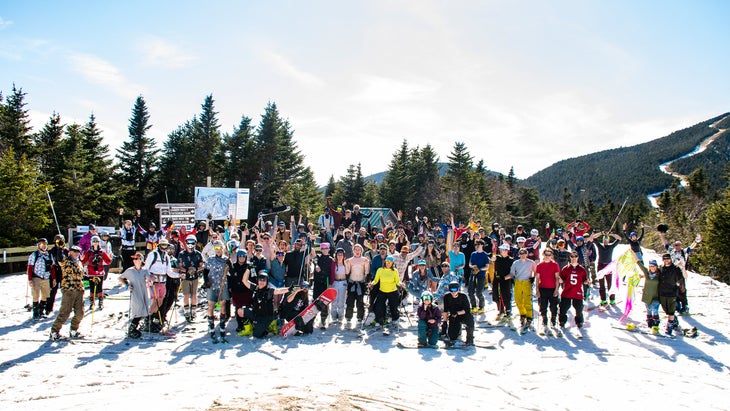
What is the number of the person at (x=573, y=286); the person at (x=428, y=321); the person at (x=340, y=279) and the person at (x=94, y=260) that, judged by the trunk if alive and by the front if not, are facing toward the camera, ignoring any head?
4

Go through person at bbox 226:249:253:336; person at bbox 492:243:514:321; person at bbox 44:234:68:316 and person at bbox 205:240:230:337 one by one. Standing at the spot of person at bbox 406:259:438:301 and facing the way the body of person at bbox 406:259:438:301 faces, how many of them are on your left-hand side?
1

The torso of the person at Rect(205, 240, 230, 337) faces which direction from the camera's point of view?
toward the camera

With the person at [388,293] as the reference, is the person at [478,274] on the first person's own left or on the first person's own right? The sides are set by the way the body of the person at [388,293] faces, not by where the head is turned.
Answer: on the first person's own left

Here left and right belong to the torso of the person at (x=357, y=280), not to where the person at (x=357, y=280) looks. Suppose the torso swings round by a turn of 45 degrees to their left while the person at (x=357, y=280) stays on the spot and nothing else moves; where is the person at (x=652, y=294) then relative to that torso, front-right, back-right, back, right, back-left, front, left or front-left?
front-left

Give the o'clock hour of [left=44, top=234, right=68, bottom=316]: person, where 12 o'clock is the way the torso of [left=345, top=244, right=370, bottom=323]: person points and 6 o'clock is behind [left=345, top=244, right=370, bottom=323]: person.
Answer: [left=44, top=234, right=68, bottom=316]: person is roughly at 3 o'clock from [left=345, top=244, right=370, bottom=323]: person.

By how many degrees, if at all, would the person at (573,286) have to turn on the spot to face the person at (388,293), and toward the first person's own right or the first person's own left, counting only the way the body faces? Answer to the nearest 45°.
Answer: approximately 90° to the first person's own right

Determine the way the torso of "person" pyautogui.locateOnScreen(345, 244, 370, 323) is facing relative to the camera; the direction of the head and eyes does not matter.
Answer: toward the camera

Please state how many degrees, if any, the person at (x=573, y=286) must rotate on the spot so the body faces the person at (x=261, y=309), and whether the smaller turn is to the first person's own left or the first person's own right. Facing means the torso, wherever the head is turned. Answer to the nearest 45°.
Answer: approximately 45° to the first person's own right

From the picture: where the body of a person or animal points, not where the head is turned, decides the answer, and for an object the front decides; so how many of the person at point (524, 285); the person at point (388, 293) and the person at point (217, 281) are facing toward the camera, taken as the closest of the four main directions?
3

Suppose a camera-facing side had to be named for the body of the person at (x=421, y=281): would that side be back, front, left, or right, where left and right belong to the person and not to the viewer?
front

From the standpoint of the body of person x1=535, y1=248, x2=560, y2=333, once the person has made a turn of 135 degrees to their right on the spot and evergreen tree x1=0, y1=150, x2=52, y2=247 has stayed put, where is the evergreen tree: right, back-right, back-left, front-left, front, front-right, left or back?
front-left
